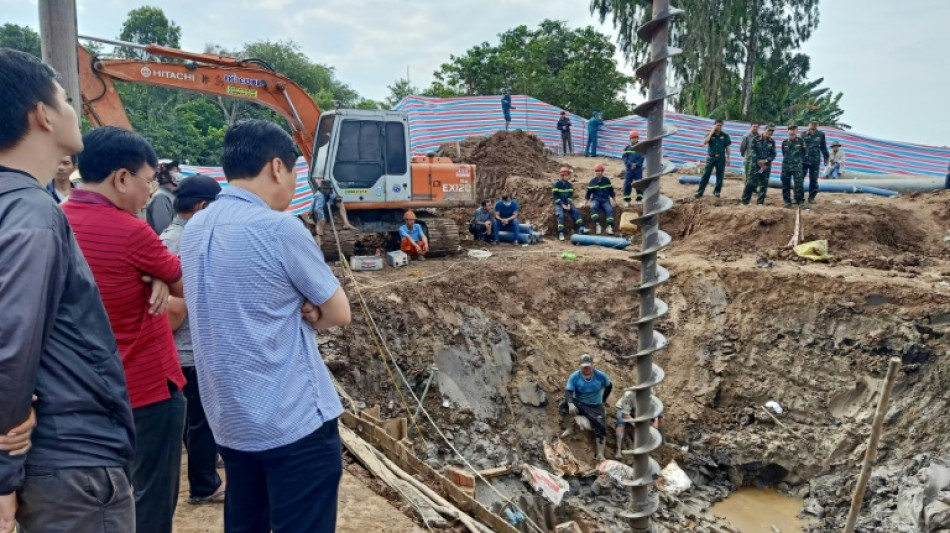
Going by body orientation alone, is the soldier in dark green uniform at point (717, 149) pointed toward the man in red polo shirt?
yes

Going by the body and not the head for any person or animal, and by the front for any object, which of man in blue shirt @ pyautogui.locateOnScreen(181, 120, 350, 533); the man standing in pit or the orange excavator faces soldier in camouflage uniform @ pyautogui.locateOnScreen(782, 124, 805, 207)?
the man in blue shirt

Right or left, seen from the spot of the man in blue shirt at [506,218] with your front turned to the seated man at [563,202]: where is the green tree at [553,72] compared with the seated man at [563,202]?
left

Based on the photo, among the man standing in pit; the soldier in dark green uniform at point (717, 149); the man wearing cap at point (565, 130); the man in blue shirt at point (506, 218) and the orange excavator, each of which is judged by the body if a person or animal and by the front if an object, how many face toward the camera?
4

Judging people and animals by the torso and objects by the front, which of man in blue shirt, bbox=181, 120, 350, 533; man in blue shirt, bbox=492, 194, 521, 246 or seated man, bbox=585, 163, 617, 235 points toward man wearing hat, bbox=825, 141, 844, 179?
man in blue shirt, bbox=181, 120, 350, 533

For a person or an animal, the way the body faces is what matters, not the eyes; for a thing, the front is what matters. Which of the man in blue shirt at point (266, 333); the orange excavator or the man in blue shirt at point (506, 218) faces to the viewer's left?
the orange excavator

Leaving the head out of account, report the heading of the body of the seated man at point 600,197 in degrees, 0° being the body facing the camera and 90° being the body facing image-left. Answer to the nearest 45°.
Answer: approximately 0°

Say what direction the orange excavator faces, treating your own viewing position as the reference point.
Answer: facing to the left of the viewer

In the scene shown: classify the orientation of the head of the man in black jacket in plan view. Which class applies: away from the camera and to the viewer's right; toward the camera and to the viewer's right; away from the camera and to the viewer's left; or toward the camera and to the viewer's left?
away from the camera and to the viewer's right

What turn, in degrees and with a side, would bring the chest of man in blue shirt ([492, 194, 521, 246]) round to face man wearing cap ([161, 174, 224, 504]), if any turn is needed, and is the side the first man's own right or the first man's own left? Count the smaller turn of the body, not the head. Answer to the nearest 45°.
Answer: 0° — they already face them

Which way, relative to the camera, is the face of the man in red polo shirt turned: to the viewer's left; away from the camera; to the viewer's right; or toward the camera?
to the viewer's right

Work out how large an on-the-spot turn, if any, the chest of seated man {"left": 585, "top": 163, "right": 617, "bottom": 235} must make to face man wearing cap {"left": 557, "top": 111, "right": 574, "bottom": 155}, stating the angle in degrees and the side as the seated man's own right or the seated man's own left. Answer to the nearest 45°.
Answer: approximately 180°

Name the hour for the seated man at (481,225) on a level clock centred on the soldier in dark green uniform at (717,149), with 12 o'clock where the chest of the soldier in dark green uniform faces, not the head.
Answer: The seated man is roughly at 2 o'clock from the soldier in dark green uniform.

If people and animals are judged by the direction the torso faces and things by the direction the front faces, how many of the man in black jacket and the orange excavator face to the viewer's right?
1

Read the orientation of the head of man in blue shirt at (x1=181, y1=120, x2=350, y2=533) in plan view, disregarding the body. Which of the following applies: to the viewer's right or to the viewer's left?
to the viewer's right
